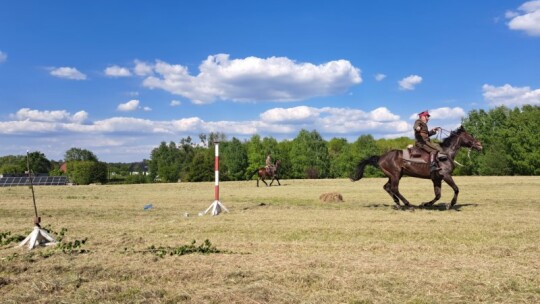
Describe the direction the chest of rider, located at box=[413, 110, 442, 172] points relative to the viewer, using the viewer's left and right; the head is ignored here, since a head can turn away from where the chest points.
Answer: facing to the right of the viewer

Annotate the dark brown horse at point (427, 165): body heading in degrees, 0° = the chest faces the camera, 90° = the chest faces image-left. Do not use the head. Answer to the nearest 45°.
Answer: approximately 270°
